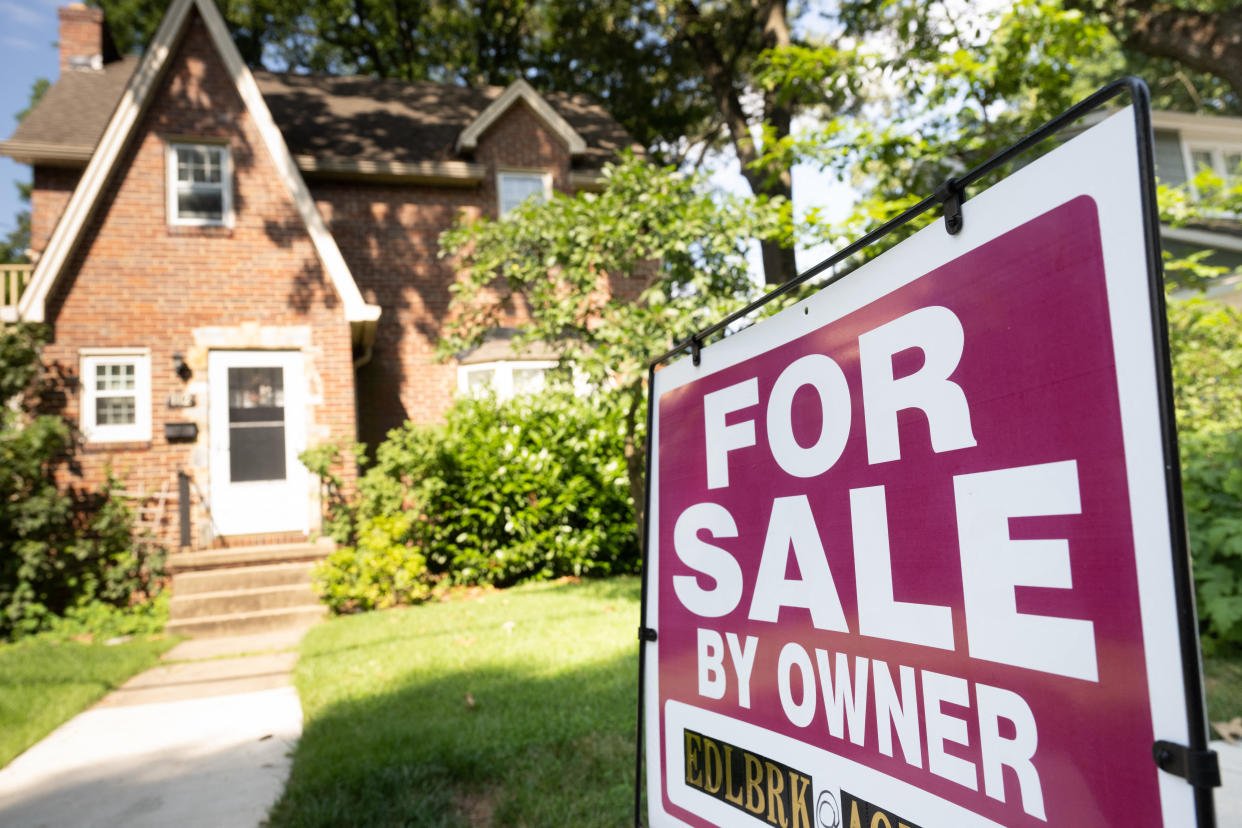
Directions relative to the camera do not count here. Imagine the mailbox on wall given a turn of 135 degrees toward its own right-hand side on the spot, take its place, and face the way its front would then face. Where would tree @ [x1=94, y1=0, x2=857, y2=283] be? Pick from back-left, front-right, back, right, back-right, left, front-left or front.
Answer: right

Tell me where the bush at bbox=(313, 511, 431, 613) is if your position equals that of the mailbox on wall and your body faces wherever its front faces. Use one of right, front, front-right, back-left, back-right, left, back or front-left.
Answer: front-left

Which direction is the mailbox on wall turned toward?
toward the camera

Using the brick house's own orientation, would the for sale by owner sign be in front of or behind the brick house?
in front

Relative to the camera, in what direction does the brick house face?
facing the viewer

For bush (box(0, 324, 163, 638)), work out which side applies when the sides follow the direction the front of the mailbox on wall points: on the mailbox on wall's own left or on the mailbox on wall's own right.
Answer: on the mailbox on wall's own right

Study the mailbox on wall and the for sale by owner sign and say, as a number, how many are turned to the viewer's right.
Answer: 0

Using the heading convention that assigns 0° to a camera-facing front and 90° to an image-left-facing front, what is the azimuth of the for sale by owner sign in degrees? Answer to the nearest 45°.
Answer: approximately 45°

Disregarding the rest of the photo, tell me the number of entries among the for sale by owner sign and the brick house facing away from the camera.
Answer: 0

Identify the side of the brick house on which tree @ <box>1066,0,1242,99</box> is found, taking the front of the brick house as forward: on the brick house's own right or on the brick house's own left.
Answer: on the brick house's own left

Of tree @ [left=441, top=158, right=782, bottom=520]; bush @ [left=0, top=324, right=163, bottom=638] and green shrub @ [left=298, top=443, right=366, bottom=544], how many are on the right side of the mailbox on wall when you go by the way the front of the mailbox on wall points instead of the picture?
1

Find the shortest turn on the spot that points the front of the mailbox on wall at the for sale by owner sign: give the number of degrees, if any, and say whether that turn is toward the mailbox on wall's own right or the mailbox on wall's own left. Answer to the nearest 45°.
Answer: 0° — it already faces it

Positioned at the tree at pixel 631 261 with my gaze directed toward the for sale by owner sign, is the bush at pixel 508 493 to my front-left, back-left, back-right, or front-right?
front-right

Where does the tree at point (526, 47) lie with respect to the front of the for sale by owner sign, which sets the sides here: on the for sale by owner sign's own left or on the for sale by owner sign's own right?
on the for sale by owner sign's own right

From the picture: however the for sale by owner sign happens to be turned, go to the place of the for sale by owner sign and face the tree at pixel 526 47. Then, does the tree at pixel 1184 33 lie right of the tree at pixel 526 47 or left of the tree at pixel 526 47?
right
